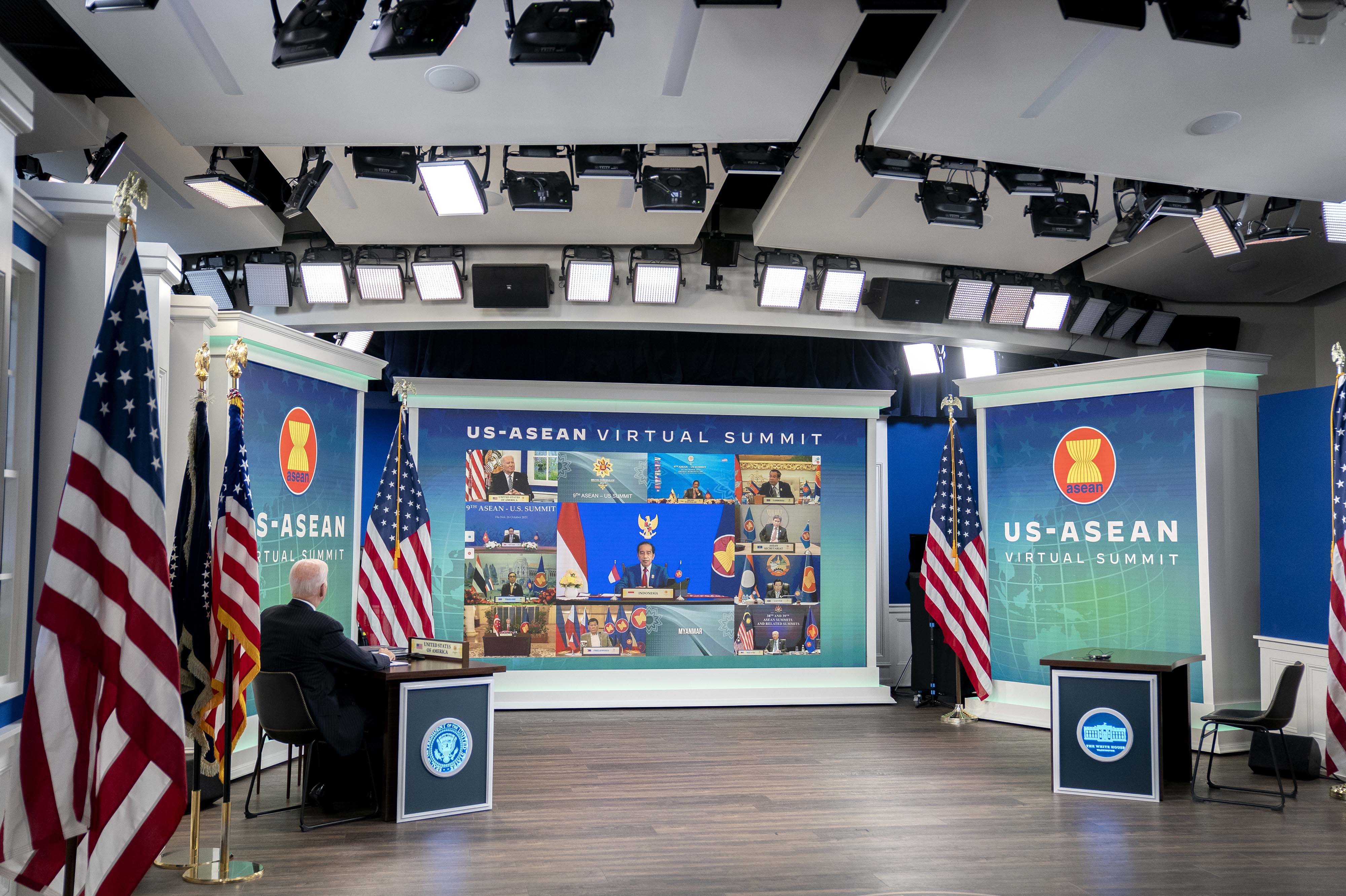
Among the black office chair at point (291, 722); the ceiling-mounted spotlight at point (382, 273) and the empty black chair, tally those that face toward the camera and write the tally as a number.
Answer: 1

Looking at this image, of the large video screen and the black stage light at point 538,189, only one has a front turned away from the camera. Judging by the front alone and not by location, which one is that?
the black stage light

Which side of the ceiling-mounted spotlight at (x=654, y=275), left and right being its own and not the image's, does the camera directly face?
front

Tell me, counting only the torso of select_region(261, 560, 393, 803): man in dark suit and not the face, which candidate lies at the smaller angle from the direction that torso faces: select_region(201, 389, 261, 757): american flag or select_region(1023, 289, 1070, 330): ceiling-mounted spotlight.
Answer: the ceiling-mounted spotlight

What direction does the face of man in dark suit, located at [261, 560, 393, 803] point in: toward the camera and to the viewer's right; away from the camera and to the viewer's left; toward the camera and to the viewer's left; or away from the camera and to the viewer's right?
away from the camera and to the viewer's right

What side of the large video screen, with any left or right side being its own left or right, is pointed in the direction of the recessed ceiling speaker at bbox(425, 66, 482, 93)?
front

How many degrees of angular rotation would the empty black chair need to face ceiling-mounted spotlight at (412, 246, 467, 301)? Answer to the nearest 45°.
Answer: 0° — it already faces it

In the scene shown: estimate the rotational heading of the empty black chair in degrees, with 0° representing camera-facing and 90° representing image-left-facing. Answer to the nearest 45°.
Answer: approximately 90°

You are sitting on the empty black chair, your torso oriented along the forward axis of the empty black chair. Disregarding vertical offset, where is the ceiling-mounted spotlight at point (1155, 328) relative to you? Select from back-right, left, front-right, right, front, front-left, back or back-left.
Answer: right

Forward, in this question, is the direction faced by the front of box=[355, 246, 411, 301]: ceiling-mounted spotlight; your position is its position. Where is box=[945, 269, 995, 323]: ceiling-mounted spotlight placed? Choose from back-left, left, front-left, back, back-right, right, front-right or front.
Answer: left

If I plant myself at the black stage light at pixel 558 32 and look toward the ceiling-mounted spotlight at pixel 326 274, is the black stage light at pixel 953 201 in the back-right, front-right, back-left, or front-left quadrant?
front-right

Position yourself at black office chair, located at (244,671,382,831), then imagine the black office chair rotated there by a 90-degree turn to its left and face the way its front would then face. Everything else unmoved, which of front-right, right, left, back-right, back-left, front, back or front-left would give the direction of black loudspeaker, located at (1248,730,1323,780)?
back-right

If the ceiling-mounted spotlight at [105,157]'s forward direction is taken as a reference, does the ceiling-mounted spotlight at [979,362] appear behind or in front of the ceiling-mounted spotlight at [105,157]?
in front

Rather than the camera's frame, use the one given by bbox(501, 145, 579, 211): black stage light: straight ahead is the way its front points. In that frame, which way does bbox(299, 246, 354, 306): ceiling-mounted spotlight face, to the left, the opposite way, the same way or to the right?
the opposite way

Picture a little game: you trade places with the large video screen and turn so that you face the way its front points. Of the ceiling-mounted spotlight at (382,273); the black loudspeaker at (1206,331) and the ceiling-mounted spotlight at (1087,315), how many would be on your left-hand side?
2
